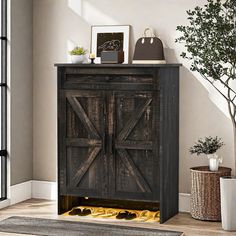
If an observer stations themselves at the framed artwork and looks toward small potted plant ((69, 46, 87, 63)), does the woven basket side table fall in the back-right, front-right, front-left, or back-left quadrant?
back-left

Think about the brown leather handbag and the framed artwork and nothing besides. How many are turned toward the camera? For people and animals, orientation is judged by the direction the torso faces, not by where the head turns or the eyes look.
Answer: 2

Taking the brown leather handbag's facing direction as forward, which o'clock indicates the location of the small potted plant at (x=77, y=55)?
The small potted plant is roughly at 3 o'clock from the brown leather handbag.

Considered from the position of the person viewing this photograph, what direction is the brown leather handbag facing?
facing the viewer

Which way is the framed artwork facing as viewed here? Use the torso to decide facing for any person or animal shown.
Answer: toward the camera

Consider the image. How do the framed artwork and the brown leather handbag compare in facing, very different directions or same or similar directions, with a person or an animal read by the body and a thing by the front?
same or similar directions
